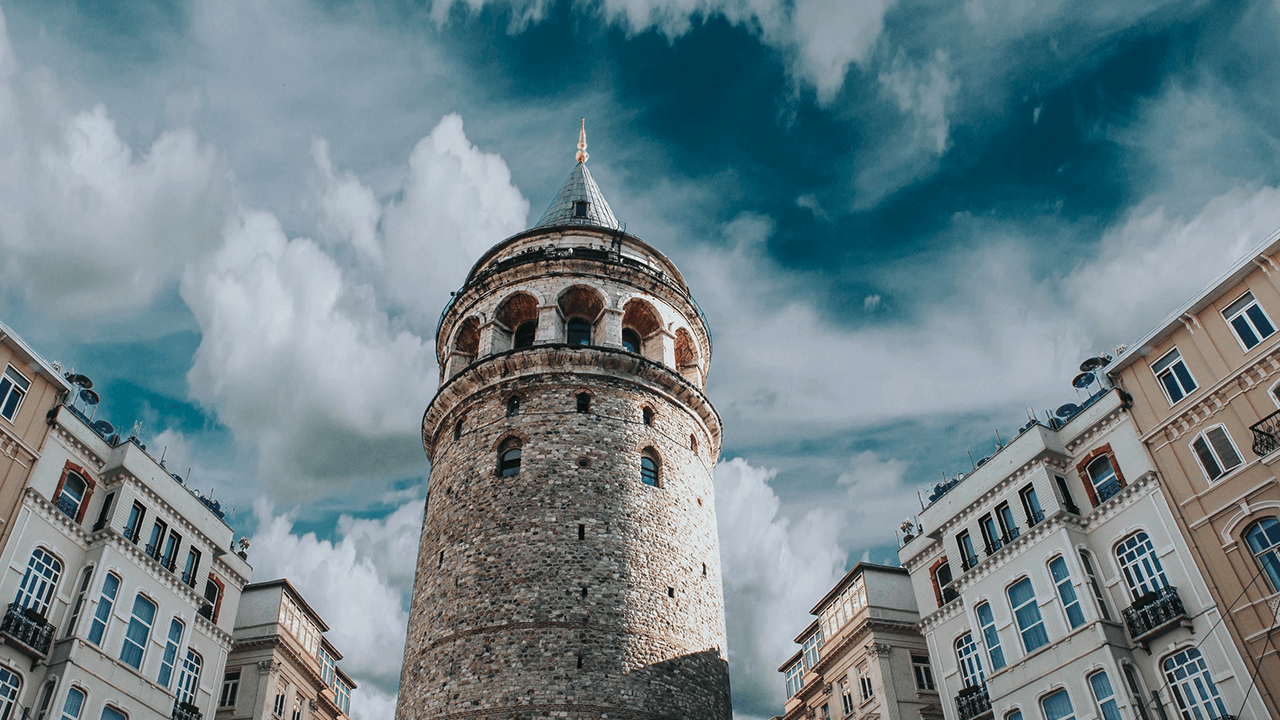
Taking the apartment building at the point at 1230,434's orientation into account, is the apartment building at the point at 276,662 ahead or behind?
ahead

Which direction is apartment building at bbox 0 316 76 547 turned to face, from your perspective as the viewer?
facing the viewer and to the right of the viewer

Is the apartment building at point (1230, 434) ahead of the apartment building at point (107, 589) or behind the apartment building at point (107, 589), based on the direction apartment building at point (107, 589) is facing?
ahead

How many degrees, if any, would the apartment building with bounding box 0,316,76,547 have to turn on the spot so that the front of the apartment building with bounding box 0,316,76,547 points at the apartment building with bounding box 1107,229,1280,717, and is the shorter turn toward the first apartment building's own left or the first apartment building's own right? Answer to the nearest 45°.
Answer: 0° — it already faces it

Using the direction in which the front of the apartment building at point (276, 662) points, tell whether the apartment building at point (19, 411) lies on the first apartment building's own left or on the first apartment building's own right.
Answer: on the first apartment building's own right
